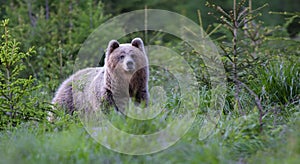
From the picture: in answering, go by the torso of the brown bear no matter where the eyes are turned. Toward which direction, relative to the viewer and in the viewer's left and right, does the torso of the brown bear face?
facing the viewer and to the right of the viewer

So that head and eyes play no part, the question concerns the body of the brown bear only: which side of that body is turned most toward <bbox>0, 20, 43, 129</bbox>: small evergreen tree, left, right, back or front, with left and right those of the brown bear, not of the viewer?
right
